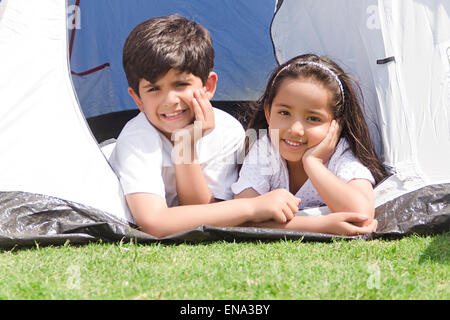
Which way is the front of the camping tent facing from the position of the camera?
facing the viewer
